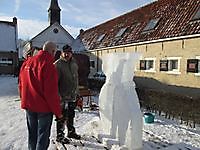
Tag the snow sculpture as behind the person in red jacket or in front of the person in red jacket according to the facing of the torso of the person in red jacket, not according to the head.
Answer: in front

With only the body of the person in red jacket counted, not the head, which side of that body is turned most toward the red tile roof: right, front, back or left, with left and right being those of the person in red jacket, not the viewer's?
front

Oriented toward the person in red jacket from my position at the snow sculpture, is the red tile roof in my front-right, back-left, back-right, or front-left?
back-right

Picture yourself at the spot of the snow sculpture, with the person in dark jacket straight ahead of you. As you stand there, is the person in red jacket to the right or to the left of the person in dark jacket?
left

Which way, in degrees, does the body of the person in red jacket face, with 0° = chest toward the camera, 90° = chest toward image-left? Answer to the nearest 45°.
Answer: approximately 225°

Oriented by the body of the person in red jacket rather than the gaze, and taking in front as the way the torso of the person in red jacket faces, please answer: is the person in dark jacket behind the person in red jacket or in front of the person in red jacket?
in front
